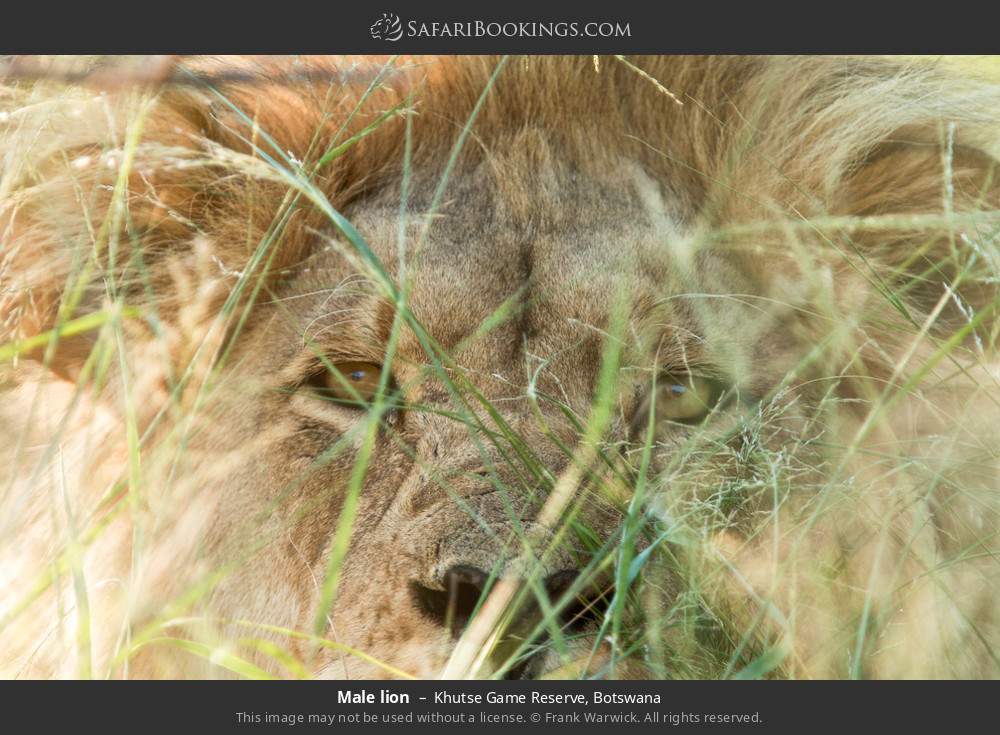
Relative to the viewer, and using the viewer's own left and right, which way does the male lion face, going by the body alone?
facing the viewer
